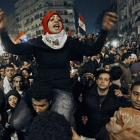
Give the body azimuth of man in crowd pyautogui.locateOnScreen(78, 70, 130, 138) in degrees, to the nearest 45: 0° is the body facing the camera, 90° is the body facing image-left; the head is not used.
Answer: approximately 0°

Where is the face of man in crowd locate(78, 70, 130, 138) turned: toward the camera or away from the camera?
toward the camera
